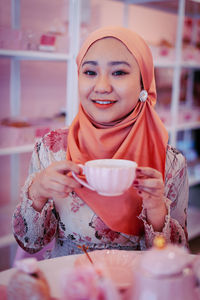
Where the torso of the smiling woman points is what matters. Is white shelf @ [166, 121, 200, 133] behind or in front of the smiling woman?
behind

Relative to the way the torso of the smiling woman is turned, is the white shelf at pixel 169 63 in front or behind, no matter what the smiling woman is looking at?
behind

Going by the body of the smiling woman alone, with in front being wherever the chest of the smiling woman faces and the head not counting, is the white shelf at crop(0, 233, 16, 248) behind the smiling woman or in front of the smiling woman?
behind

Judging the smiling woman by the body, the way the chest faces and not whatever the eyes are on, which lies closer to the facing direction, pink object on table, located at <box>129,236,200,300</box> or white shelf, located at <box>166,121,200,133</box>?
the pink object on table

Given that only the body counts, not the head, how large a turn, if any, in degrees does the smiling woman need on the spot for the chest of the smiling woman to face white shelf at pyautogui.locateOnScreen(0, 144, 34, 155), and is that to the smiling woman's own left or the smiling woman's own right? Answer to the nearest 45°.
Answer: approximately 135° to the smiling woman's own right

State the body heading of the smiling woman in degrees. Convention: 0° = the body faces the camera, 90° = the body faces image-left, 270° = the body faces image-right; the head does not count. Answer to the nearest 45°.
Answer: approximately 0°

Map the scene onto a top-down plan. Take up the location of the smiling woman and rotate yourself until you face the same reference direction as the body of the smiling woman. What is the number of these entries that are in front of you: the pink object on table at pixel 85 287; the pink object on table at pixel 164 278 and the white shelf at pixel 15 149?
2

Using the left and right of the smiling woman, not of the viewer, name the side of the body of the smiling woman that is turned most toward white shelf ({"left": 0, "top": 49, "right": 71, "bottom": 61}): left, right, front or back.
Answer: back

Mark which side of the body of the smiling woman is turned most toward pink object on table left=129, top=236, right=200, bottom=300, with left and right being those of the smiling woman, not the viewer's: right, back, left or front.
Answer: front
